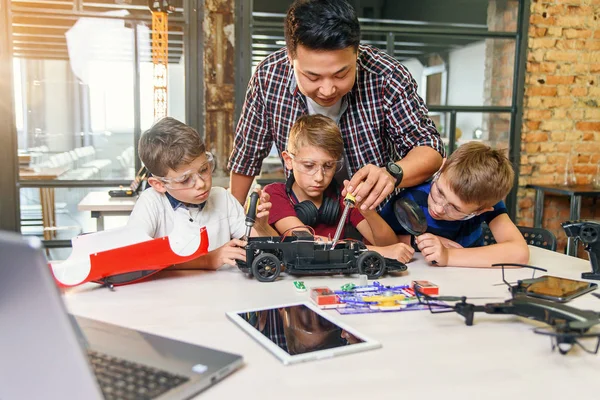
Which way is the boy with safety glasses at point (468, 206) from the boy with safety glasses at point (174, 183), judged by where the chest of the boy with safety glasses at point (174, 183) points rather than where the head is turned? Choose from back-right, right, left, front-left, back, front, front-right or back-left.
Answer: front-left

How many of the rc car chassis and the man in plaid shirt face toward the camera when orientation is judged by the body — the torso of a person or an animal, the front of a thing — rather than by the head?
1

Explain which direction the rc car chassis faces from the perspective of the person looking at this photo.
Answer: facing to the right of the viewer

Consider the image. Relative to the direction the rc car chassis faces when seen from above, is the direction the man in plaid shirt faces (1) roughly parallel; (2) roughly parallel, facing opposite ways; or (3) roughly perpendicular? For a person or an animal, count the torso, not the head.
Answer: roughly perpendicular

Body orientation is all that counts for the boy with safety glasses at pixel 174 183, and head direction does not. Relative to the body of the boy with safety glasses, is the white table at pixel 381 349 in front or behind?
in front

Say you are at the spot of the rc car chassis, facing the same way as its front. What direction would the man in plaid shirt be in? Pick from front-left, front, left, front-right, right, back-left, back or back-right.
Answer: left

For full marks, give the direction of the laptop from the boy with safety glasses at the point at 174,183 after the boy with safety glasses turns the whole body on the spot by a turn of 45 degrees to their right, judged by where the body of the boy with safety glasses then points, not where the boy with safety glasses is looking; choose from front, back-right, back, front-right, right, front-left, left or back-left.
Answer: front

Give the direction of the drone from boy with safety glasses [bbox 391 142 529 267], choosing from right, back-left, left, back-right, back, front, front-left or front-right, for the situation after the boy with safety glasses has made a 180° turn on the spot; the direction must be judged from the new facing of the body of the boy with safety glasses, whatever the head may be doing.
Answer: back-right

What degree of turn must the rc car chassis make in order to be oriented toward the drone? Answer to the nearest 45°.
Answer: approximately 45° to its right

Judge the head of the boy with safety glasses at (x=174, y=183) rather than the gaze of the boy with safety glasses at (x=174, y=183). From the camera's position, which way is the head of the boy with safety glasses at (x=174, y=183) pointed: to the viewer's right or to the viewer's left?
to the viewer's right
